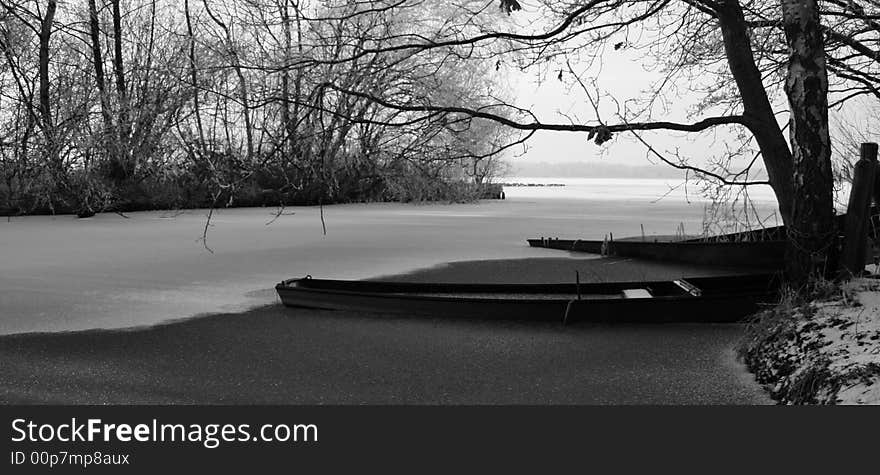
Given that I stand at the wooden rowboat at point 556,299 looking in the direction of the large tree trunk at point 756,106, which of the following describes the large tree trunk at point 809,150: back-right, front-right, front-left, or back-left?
front-right

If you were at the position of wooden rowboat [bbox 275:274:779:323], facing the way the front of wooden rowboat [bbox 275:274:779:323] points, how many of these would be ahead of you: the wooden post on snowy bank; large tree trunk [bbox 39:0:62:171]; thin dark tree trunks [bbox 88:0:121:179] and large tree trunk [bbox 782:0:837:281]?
2

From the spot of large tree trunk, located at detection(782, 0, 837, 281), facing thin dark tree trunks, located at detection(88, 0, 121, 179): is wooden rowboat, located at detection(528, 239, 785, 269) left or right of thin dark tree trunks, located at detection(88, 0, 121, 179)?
right
